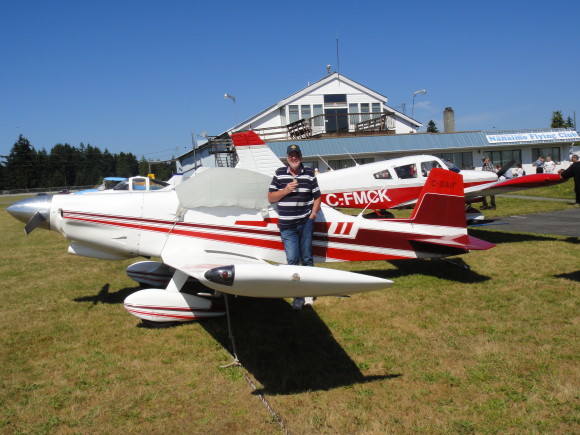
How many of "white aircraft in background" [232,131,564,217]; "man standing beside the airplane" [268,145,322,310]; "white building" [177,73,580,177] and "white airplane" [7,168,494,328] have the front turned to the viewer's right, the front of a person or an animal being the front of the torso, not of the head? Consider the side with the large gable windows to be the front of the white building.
1

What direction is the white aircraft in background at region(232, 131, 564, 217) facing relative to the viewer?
to the viewer's right

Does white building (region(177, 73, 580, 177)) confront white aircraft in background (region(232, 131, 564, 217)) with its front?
yes

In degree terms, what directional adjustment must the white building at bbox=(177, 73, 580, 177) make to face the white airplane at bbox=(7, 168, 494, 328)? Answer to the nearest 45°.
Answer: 0° — it already faces it

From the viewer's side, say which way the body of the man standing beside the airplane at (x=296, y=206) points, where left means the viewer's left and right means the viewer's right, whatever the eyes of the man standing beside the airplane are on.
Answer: facing the viewer

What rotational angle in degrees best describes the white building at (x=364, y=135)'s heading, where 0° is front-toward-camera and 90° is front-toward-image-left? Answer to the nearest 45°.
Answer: approximately 0°

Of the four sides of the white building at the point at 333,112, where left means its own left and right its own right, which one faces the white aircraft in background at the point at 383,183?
front

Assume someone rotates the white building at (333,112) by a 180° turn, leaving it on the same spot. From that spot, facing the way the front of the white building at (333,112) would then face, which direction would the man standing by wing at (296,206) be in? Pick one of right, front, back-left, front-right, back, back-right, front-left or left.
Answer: back

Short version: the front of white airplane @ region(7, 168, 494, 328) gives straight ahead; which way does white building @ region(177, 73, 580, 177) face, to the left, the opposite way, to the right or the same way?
to the left

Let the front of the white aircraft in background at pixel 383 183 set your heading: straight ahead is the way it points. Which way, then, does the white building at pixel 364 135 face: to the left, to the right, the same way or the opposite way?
to the right

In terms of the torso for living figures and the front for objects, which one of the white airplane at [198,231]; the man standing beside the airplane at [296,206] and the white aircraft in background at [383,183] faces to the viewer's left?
the white airplane

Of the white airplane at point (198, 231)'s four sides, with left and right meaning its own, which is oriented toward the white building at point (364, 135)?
right

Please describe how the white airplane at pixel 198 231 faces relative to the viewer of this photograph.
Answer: facing to the left of the viewer

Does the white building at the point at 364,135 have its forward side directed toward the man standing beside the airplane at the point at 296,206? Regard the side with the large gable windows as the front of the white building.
yes

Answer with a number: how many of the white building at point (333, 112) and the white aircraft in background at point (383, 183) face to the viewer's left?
0

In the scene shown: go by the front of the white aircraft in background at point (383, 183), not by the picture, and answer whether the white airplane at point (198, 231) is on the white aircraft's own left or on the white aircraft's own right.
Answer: on the white aircraft's own right

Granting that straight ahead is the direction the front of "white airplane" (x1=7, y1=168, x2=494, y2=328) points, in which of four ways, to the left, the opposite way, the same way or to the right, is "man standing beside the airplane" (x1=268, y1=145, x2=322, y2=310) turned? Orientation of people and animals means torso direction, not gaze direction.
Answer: to the left
